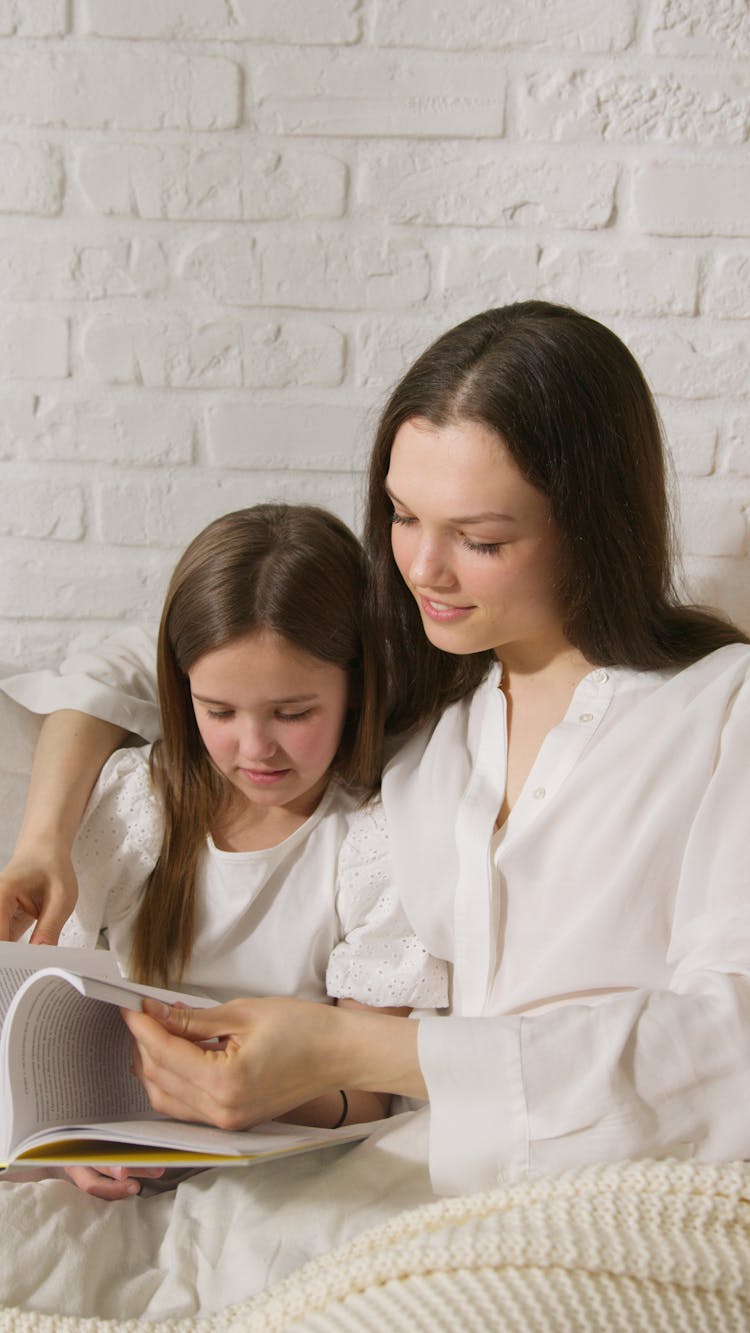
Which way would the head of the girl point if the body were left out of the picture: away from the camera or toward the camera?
toward the camera

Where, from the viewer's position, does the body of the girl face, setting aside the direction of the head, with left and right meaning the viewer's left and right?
facing the viewer

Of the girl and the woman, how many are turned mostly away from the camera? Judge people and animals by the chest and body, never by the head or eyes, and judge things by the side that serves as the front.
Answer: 0

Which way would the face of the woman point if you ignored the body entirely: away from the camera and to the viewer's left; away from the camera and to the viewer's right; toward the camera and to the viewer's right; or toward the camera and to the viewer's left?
toward the camera and to the viewer's left

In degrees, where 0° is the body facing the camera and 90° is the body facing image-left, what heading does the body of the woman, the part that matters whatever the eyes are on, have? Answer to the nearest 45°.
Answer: approximately 45°

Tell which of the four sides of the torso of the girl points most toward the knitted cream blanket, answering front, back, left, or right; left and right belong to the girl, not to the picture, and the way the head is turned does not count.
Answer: front
